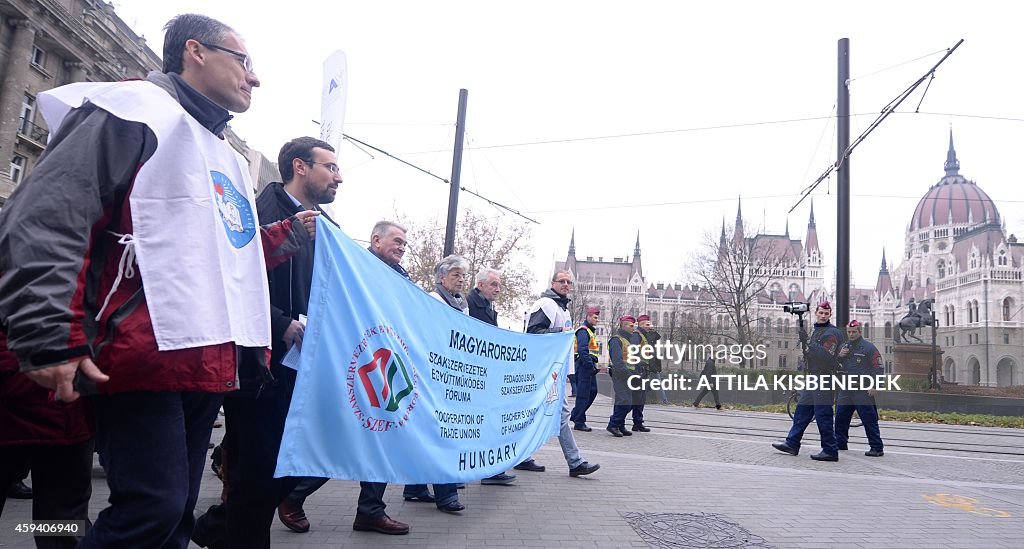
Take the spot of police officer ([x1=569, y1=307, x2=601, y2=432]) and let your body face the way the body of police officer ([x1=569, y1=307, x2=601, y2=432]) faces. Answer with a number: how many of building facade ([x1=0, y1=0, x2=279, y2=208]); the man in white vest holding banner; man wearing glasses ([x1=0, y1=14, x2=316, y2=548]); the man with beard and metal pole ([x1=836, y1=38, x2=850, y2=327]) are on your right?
3

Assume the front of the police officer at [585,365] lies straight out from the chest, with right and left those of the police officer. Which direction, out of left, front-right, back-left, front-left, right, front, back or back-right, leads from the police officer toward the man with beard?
right

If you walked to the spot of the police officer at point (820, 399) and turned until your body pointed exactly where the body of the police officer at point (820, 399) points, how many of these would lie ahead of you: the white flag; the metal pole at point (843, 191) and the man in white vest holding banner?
2

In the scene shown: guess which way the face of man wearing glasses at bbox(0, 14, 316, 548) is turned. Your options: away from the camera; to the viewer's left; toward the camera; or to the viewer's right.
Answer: to the viewer's right

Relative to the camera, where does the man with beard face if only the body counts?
to the viewer's right

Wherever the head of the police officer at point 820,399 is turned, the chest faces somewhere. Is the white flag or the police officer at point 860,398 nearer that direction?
the white flag

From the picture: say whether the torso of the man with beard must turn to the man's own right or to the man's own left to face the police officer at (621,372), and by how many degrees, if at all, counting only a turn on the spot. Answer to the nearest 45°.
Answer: approximately 45° to the man's own left

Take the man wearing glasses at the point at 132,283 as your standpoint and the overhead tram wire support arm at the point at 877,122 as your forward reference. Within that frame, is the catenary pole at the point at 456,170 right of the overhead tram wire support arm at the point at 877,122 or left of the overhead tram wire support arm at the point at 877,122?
left

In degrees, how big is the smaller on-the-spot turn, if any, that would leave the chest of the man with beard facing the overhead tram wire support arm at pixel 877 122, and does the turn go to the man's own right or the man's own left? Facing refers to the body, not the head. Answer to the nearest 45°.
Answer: approximately 45° to the man's own left

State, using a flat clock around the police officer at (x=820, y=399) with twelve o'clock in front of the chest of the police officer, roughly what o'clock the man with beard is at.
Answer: The man with beard is roughly at 11 o'clock from the police officer.

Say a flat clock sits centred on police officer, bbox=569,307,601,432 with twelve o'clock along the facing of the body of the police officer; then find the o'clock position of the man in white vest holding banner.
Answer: The man in white vest holding banner is roughly at 3 o'clock from the police officer.
